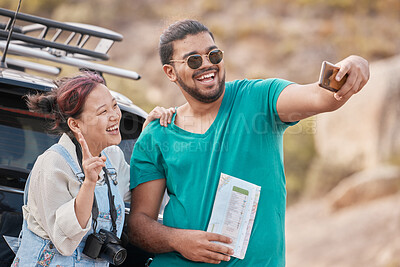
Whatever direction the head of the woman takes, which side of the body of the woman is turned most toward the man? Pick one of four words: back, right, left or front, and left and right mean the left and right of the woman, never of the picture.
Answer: left

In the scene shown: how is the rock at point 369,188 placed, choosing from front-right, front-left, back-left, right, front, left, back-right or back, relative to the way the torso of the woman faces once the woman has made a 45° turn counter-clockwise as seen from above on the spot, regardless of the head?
front-left

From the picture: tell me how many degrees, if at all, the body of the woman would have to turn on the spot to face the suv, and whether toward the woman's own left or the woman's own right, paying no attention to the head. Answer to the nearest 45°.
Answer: approximately 180°

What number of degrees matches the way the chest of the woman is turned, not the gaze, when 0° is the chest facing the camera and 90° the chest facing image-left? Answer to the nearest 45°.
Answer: approximately 315°

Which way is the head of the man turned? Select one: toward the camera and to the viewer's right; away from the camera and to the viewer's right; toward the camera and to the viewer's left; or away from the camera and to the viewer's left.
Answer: toward the camera and to the viewer's right

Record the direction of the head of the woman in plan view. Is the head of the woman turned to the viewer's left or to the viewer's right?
to the viewer's right
